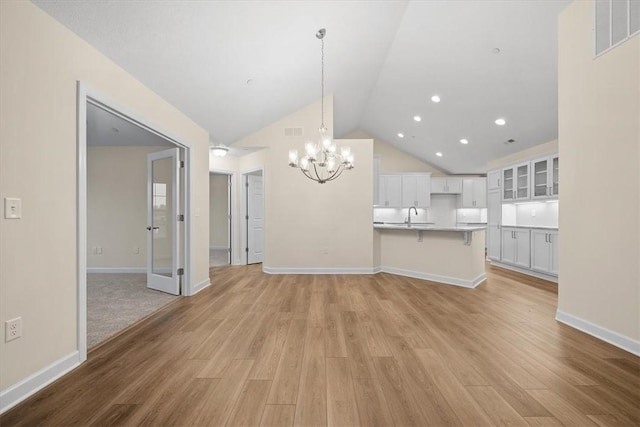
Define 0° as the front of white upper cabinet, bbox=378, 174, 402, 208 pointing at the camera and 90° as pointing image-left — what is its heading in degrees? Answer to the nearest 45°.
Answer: approximately 0°

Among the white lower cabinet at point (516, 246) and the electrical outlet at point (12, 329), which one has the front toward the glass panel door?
the white lower cabinet

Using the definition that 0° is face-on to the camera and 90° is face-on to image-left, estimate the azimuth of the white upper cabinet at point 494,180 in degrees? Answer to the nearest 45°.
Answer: approximately 45°

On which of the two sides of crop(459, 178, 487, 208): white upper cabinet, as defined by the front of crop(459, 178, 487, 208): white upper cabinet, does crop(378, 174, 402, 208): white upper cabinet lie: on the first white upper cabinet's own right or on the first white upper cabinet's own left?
on the first white upper cabinet's own right

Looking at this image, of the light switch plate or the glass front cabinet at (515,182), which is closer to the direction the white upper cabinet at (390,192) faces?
the light switch plate

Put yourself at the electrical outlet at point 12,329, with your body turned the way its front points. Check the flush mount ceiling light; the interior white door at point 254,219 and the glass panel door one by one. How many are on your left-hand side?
3

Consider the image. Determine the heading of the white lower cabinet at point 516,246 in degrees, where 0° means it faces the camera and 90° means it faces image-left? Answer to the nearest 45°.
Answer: approximately 45°

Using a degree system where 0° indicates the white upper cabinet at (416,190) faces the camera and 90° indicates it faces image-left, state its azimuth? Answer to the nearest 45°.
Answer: approximately 0°

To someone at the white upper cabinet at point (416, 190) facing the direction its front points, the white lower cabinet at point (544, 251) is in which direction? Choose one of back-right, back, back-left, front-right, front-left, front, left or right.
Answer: front-left

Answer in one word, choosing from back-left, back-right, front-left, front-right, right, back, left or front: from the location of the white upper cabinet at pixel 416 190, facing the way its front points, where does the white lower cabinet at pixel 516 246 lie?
front-left
